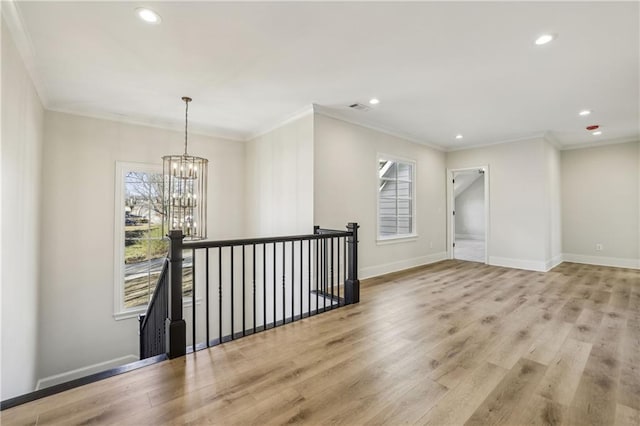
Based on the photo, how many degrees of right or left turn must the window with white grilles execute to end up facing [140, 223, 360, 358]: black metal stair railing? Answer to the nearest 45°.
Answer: approximately 90° to its right

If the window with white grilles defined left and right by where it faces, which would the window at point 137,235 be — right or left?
on its right

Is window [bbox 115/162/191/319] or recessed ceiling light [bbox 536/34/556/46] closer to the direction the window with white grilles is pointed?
the recessed ceiling light

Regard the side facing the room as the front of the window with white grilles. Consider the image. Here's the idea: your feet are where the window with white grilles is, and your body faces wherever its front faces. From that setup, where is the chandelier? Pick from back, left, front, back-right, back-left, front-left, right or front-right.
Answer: right

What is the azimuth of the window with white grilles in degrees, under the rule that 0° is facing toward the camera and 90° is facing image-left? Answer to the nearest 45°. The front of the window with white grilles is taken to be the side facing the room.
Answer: approximately 315°

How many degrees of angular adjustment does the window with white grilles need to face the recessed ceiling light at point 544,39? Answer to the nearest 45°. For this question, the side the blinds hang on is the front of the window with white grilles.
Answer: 0° — it already faces it
